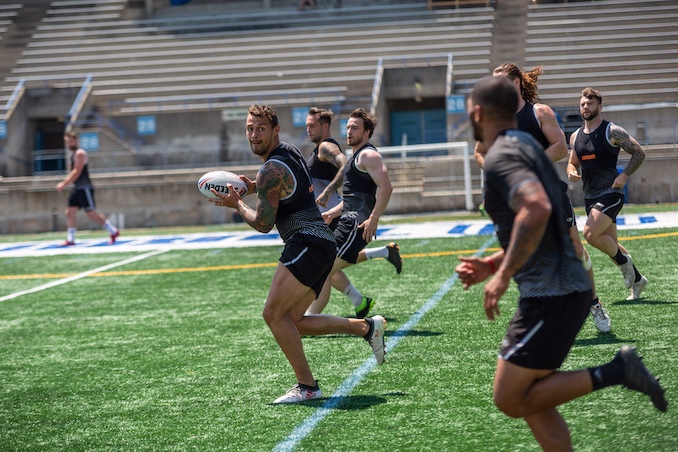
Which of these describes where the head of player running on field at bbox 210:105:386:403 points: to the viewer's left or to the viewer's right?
to the viewer's left

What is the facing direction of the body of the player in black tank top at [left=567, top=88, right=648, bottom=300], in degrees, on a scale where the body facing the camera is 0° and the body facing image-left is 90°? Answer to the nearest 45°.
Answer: approximately 45°

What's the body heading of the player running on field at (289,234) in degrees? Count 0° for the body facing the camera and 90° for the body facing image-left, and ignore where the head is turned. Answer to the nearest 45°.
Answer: approximately 90°
